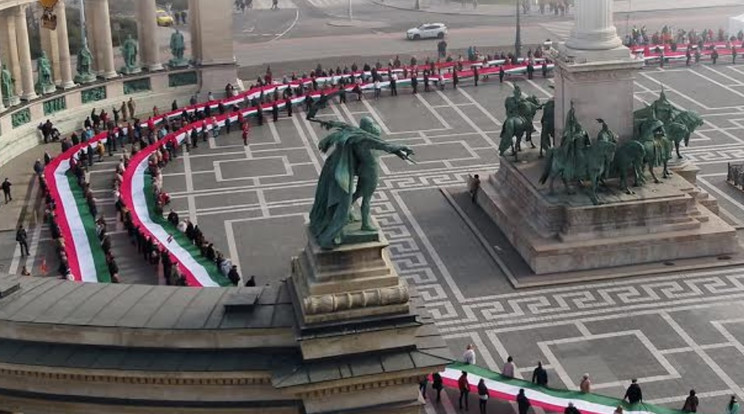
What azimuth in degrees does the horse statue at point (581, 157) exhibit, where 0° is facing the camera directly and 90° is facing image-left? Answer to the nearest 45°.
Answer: approximately 315°

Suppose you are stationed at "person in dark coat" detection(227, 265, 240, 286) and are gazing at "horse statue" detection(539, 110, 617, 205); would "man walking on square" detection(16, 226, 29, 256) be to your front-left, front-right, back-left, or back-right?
back-left

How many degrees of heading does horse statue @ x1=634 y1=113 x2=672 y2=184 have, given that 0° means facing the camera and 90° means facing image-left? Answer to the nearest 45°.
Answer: approximately 315°

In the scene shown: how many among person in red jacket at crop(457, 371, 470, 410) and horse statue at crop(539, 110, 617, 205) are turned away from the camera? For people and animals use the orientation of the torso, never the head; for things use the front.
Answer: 1
